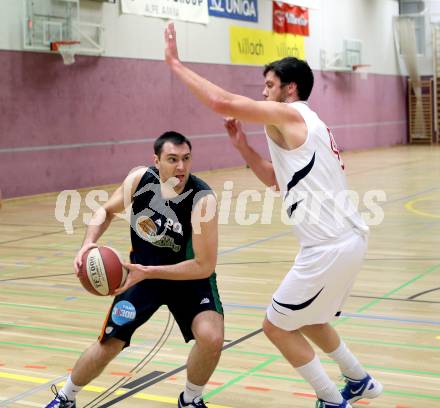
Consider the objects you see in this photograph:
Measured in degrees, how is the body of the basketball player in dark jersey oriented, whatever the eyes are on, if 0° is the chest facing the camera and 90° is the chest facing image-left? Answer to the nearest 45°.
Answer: approximately 0°

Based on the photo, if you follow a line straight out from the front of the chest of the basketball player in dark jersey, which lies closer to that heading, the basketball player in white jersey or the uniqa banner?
the basketball player in white jersey

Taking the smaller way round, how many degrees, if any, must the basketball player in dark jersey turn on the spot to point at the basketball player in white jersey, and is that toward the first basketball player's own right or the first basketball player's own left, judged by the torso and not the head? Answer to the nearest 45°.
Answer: approximately 45° to the first basketball player's own left

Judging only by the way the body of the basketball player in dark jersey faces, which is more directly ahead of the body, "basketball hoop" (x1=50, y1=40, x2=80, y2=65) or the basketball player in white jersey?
the basketball player in white jersey

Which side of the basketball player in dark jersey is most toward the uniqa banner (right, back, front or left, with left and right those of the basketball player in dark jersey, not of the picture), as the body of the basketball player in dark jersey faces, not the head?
back

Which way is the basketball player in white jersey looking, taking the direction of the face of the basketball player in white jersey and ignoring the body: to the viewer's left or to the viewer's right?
to the viewer's left

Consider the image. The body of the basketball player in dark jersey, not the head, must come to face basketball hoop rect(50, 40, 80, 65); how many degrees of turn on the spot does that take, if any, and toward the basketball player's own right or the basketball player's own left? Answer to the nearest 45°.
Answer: approximately 180°

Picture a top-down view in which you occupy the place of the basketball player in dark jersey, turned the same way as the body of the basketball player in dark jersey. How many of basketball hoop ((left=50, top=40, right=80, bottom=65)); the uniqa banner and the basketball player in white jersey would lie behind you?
2
